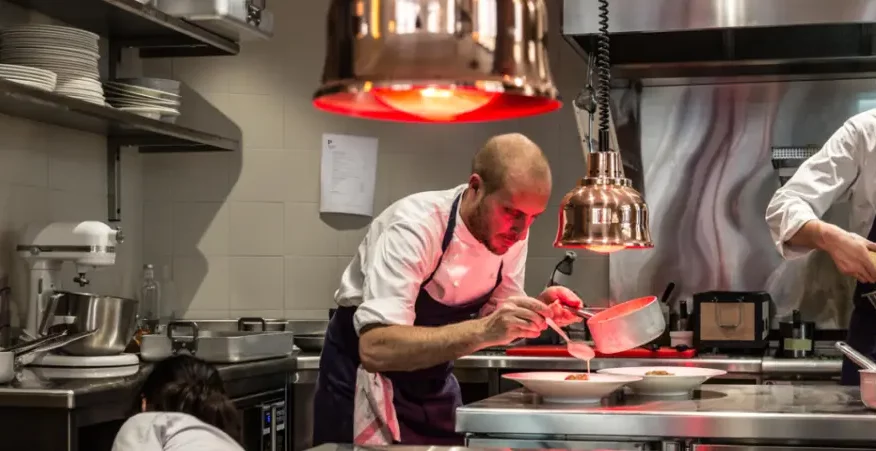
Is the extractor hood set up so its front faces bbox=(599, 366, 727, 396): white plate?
yes

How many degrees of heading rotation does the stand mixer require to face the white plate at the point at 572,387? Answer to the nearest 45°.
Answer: approximately 45° to its right

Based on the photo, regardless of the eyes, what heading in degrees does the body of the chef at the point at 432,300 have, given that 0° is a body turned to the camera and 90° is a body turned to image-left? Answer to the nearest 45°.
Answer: approximately 315°

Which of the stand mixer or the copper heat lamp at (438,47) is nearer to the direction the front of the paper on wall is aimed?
the copper heat lamp

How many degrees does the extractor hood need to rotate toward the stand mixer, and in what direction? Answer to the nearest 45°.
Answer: approximately 45° to its right

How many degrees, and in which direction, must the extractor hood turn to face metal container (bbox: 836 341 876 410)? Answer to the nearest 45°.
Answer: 0° — it already faces it

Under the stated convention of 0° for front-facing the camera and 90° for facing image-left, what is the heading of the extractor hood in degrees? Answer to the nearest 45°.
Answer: approximately 0°

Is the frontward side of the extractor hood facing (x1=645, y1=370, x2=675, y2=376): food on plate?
yes

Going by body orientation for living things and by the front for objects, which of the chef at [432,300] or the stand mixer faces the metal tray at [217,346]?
the stand mixer

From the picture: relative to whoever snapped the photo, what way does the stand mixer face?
facing to the right of the viewer
